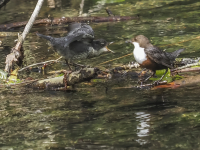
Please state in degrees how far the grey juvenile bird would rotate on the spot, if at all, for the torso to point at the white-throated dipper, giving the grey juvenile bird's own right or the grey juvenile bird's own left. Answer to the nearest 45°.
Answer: approximately 45° to the grey juvenile bird's own right

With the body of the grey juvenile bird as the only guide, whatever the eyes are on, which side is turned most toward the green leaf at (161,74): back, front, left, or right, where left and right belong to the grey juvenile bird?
front

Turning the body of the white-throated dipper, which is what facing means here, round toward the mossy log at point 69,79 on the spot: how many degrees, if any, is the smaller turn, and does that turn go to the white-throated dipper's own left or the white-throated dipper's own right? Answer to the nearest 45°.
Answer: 0° — it already faces it

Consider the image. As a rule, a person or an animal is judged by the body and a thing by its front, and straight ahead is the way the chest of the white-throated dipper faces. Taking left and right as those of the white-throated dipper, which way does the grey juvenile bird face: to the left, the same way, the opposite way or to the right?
the opposite way

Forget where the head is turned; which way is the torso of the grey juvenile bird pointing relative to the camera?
to the viewer's right

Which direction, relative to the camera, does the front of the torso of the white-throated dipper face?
to the viewer's left
